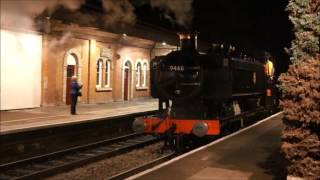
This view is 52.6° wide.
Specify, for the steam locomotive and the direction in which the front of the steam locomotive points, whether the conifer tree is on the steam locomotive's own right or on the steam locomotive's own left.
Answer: on the steam locomotive's own left

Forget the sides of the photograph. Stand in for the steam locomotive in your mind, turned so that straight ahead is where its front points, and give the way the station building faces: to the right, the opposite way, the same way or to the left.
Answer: to the left

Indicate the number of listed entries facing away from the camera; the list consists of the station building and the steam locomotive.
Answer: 0

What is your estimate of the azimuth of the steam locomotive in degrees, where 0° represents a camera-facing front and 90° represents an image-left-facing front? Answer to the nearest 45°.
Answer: approximately 45°

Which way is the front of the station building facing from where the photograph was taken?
facing the viewer and to the right of the viewer

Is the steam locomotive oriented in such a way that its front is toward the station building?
no

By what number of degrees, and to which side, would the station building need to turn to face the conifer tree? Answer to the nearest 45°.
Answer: approximately 45° to its right

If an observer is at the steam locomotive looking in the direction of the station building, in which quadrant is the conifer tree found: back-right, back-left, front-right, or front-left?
back-left
